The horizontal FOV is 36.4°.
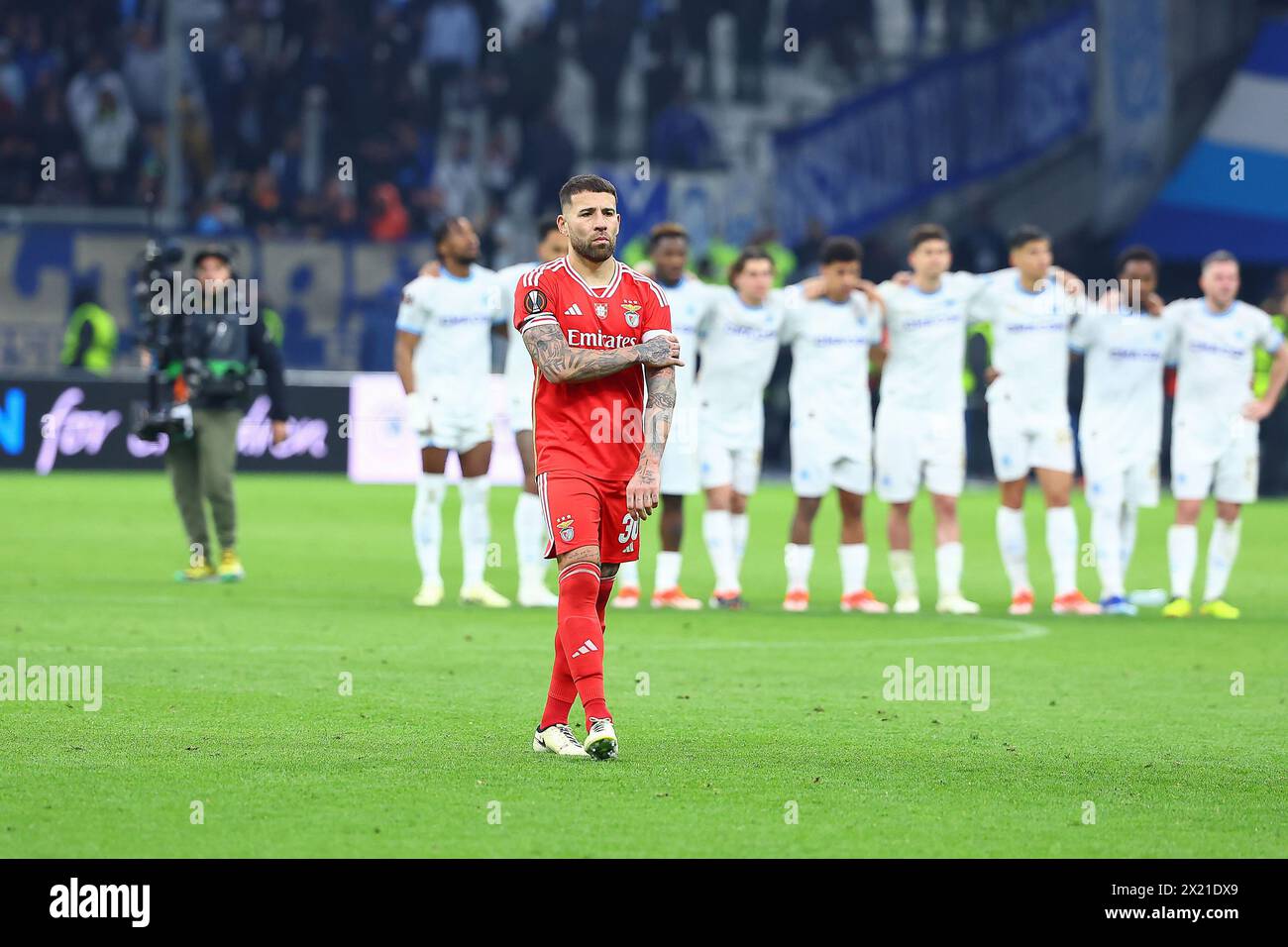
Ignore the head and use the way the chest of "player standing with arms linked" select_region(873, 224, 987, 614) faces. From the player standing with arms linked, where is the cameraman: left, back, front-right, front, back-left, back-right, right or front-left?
right

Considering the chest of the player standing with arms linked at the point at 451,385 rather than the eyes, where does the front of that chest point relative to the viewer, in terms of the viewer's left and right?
facing the viewer and to the right of the viewer

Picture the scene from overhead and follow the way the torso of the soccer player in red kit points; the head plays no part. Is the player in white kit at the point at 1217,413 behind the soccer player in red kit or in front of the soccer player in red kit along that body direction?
behind

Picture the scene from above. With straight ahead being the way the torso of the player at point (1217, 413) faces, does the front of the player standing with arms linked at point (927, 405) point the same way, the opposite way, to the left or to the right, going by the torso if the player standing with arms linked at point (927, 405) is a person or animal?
the same way

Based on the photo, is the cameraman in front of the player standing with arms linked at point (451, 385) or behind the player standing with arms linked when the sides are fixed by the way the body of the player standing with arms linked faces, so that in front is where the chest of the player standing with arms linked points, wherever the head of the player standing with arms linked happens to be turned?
behind

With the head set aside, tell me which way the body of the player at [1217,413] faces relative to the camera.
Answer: toward the camera

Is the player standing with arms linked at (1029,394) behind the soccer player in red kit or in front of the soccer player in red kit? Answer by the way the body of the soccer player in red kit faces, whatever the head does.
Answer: behind

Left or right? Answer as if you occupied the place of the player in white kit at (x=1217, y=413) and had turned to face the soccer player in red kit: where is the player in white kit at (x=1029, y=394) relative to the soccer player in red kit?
right

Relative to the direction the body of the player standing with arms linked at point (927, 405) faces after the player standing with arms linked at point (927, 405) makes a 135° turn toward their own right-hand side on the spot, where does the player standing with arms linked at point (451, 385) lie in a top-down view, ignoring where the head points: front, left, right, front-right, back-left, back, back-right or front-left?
front-left

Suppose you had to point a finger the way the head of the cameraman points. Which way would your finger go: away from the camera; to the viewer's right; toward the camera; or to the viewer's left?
toward the camera

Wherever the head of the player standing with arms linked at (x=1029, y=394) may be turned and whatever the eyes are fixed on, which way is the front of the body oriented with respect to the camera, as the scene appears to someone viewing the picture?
toward the camera

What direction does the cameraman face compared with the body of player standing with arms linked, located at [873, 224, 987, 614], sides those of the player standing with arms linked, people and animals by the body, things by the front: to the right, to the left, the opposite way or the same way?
the same way

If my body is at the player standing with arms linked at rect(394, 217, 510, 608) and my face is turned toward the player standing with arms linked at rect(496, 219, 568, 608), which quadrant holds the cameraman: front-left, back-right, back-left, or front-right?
back-left

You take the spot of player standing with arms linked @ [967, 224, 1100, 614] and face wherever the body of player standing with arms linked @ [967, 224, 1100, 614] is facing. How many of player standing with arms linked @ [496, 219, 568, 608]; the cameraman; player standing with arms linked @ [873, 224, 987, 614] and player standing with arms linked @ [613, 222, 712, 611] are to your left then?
0

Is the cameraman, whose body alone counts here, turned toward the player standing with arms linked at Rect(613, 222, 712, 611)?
no

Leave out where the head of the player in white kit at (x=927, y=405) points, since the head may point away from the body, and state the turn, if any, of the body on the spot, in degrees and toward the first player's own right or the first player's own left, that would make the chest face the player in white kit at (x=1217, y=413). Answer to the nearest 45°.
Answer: approximately 90° to the first player's own left

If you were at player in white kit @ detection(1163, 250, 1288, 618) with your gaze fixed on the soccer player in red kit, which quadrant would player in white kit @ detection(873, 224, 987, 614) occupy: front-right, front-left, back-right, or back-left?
front-right

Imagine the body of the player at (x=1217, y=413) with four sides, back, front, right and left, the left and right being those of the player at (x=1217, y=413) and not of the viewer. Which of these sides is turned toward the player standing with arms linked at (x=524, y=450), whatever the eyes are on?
right

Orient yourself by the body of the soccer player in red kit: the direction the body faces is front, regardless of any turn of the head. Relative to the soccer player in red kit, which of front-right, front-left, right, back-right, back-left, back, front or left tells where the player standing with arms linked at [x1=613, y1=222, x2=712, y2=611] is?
back

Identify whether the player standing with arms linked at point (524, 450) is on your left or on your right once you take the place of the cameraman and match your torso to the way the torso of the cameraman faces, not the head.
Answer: on your left

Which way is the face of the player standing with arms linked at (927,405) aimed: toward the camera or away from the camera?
toward the camera
